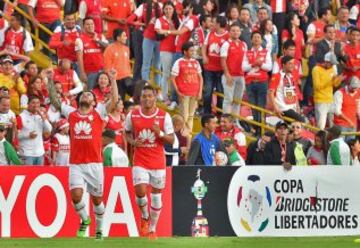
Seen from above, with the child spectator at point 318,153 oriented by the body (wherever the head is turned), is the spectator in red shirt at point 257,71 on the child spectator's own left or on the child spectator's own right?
on the child spectator's own right

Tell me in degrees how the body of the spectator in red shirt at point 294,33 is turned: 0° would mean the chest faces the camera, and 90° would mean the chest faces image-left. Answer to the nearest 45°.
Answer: approximately 315°

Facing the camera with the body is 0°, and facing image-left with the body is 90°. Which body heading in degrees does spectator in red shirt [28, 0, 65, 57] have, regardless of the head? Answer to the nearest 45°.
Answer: approximately 0°

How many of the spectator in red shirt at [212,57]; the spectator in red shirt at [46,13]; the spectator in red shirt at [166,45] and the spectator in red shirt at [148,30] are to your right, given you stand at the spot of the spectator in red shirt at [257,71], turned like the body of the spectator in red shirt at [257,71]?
4

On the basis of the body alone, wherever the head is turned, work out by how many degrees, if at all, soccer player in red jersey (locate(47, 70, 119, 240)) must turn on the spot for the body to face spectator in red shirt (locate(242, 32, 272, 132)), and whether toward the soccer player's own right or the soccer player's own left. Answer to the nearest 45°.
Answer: approximately 135° to the soccer player's own left
